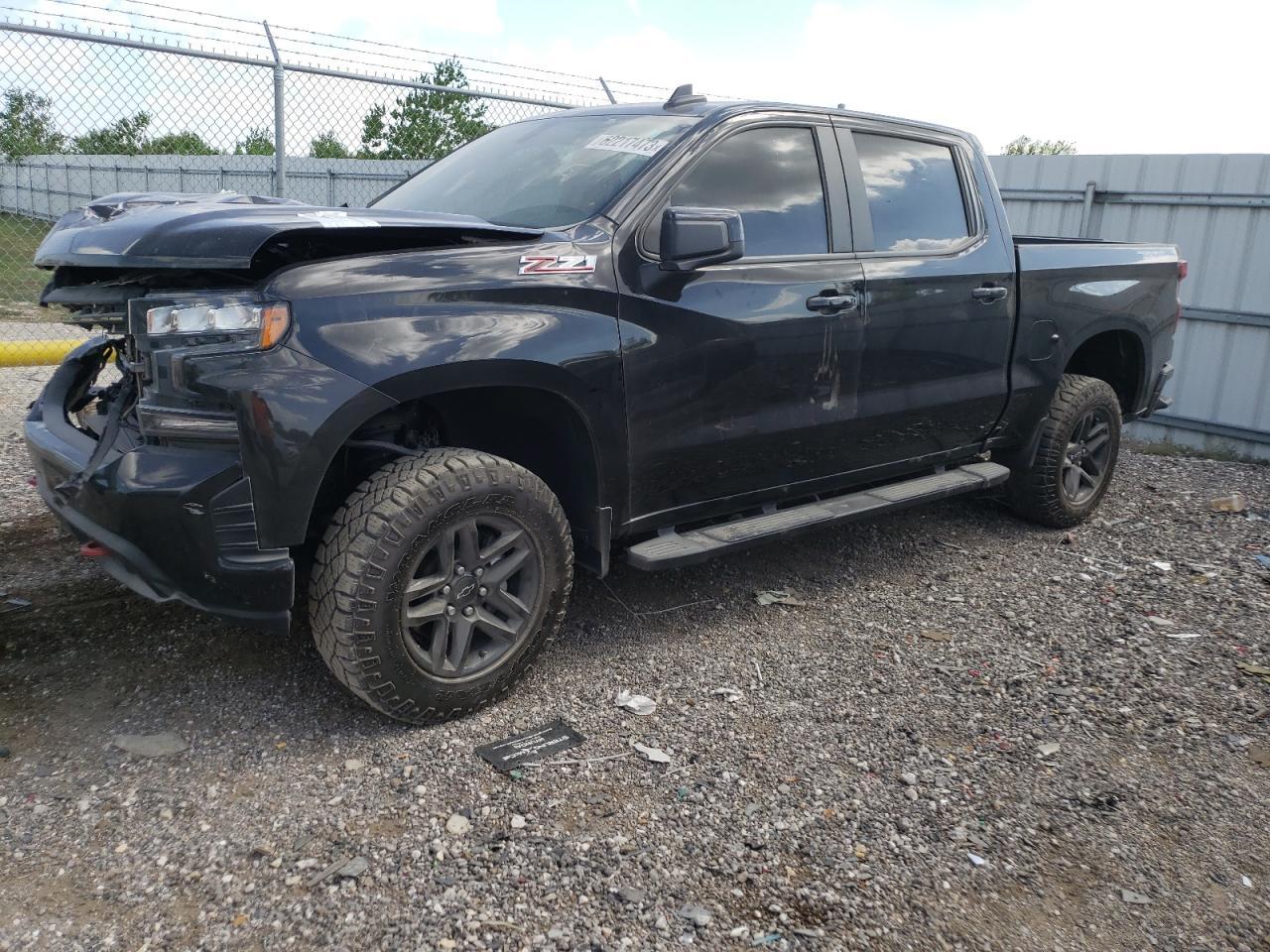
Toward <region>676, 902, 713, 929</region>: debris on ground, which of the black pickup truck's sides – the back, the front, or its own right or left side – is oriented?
left

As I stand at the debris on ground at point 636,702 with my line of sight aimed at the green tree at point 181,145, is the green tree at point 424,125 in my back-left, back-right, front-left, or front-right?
front-right

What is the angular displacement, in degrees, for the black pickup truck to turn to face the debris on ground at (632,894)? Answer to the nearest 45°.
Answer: approximately 45° to its left

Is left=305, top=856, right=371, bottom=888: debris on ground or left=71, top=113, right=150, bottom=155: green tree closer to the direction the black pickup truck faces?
the debris on ground

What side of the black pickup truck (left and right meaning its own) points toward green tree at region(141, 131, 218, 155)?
right

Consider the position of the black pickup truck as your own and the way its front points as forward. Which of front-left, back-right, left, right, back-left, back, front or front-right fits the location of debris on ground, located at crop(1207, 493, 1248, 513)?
back

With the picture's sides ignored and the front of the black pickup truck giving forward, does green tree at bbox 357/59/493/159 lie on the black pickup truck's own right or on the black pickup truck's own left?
on the black pickup truck's own right

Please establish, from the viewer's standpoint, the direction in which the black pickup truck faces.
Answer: facing the viewer and to the left of the viewer

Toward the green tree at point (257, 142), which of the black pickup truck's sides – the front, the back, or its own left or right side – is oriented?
right

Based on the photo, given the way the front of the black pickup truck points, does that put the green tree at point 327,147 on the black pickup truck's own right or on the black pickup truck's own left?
on the black pickup truck's own right

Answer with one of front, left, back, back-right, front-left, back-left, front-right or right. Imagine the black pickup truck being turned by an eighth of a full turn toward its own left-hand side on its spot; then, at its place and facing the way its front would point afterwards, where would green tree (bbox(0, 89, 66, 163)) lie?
back-right

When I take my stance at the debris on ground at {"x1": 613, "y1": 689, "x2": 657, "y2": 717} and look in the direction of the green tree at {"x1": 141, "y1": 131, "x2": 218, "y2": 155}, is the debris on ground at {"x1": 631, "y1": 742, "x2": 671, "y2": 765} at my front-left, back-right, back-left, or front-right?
back-left

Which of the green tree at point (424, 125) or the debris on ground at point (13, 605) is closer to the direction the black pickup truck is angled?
the debris on ground
